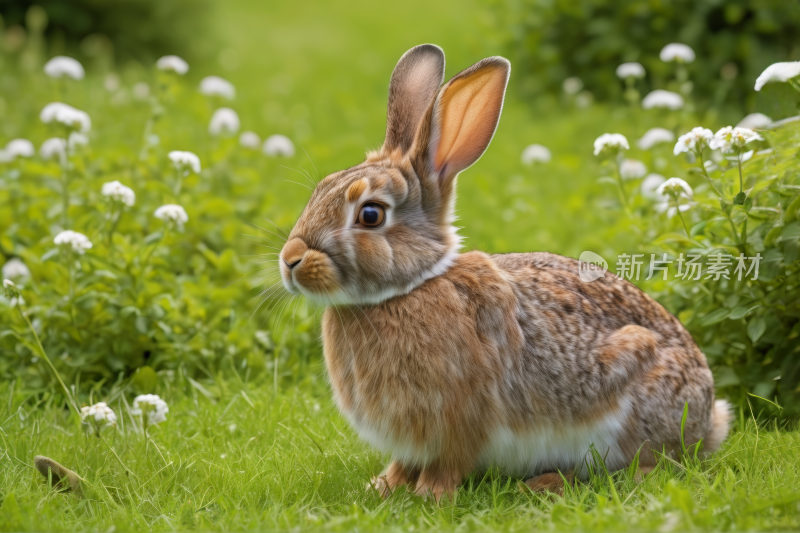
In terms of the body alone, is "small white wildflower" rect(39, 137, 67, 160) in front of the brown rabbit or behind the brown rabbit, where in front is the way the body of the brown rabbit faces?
in front

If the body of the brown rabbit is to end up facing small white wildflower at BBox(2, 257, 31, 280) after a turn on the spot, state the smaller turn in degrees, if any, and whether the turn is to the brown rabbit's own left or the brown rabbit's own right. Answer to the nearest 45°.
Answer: approximately 45° to the brown rabbit's own right

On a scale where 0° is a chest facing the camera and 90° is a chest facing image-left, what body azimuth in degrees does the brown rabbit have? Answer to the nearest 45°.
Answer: approximately 90°

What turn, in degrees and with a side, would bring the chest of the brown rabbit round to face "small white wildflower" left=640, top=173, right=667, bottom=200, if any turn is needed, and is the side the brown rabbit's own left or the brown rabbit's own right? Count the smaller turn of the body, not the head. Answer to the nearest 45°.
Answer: approximately 135° to the brown rabbit's own right

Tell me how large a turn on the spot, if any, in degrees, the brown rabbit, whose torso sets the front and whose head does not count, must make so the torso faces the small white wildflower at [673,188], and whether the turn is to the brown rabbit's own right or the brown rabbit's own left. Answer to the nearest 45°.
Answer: approximately 135° to the brown rabbit's own right

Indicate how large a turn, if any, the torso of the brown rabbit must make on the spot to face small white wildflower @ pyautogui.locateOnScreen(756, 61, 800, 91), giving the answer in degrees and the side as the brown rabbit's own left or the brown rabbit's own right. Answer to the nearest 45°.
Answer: approximately 180°

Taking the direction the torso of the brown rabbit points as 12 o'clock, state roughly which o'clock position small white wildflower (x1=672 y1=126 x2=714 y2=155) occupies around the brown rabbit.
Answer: The small white wildflower is roughly at 5 o'clock from the brown rabbit.

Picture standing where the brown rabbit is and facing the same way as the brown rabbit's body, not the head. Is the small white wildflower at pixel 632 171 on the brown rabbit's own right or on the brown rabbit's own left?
on the brown rabbit's own right

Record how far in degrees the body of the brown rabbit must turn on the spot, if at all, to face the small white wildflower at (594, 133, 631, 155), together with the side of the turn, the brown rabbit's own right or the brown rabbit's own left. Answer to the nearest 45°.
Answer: approximately 135° to the brown rabbit's own right

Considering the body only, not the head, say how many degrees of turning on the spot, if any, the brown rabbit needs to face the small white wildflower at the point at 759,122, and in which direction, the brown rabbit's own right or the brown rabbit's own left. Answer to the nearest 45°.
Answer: approximately 135° to the brown rabbit's own right

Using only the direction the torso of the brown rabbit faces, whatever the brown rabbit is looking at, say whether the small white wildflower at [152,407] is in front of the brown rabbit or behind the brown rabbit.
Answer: in front
